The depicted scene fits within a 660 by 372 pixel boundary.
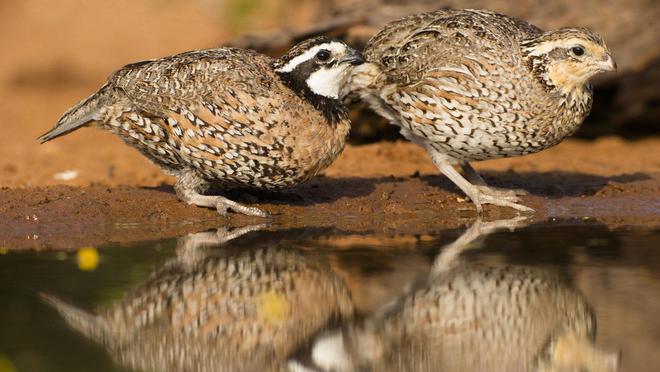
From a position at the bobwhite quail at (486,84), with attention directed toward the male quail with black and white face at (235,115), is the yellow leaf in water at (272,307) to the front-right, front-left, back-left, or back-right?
front-left

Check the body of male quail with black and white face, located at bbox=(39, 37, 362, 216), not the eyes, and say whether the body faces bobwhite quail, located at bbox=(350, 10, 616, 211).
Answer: yes

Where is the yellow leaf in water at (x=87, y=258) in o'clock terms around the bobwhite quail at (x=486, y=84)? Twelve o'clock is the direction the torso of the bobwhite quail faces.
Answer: The yellow leaf in water is roughly at 5 o'clock from the bobwhite quail.

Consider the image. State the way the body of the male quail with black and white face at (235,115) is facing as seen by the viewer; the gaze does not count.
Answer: to the viewer's right

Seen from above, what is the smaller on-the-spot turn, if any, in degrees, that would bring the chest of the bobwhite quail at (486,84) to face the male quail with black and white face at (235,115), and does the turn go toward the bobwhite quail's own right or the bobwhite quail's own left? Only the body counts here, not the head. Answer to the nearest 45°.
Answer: approximately 180°

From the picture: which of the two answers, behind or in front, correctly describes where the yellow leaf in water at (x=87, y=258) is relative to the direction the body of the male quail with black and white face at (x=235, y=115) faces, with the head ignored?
behind

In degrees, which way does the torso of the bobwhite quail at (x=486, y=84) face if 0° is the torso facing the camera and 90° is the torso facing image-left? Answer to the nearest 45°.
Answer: approximately 270°

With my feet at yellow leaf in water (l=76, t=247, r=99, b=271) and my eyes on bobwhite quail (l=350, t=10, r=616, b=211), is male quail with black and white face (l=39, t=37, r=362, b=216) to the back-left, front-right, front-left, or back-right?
front-left

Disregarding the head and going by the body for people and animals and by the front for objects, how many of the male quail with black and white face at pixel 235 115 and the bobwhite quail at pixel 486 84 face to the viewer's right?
2
